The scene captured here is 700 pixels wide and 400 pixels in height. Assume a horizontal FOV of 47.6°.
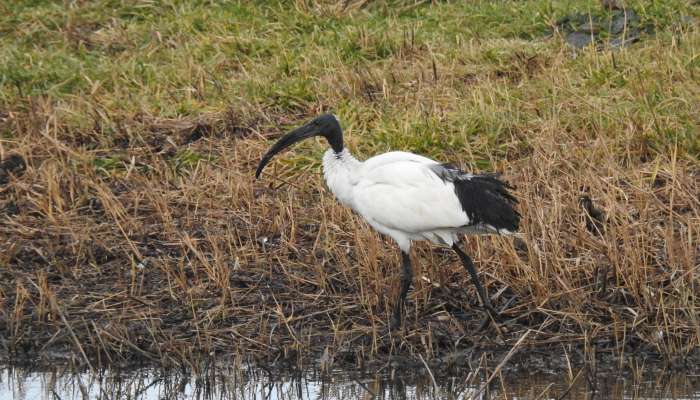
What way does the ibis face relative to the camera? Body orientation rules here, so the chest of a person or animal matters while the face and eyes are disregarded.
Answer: to the viewer's left
